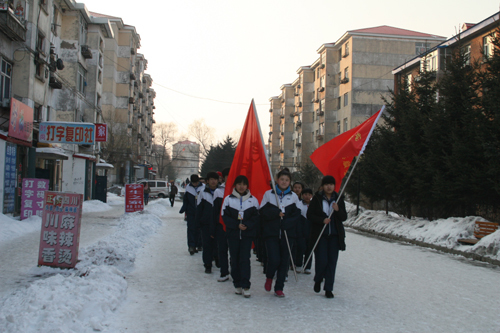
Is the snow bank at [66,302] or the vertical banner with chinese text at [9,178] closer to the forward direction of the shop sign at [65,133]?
the snow bank

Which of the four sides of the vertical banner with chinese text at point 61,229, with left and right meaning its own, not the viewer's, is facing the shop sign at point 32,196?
back

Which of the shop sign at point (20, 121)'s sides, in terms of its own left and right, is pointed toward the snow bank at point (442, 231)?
front

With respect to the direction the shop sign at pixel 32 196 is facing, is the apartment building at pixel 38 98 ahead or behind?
behind

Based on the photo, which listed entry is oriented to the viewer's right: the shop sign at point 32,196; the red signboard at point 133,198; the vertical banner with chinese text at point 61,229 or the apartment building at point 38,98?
the apartment building

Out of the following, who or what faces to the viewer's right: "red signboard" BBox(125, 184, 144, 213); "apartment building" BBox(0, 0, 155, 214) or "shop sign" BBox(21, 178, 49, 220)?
the apartment building

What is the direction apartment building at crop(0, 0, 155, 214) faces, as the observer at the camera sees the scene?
facing to the right of the viewer

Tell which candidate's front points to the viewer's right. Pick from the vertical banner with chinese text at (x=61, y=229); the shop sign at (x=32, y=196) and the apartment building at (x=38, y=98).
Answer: the apartment building

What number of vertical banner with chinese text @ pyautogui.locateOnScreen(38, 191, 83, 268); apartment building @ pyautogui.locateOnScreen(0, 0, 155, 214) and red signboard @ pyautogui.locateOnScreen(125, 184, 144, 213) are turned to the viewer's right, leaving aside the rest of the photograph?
1

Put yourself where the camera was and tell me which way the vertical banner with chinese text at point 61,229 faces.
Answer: facing the viewer

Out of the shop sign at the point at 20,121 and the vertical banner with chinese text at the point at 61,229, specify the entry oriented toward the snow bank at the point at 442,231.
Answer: the shop sign

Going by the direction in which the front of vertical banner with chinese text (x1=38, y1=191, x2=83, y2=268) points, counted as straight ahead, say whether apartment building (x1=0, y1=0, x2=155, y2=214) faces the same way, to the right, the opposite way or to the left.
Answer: to the left
